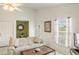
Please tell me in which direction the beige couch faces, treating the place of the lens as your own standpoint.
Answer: facing the viewer and to the right of the viewer

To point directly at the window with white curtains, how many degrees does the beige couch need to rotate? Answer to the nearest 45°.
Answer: approximately 45° to its left
